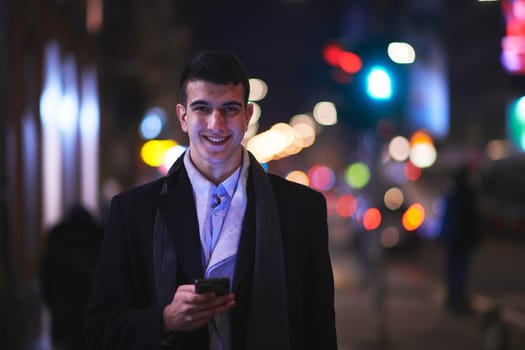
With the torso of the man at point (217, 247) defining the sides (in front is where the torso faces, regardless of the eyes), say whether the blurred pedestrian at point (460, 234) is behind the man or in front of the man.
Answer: behind

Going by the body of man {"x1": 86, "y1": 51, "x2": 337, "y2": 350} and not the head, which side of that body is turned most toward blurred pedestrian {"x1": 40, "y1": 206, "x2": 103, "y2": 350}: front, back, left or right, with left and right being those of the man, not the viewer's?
back

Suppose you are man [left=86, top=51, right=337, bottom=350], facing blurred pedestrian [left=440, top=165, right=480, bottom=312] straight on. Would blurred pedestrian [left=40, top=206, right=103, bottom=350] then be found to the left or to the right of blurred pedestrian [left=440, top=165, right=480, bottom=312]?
left

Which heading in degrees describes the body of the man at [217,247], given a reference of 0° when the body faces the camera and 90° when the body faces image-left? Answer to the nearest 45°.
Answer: approximately 0°
